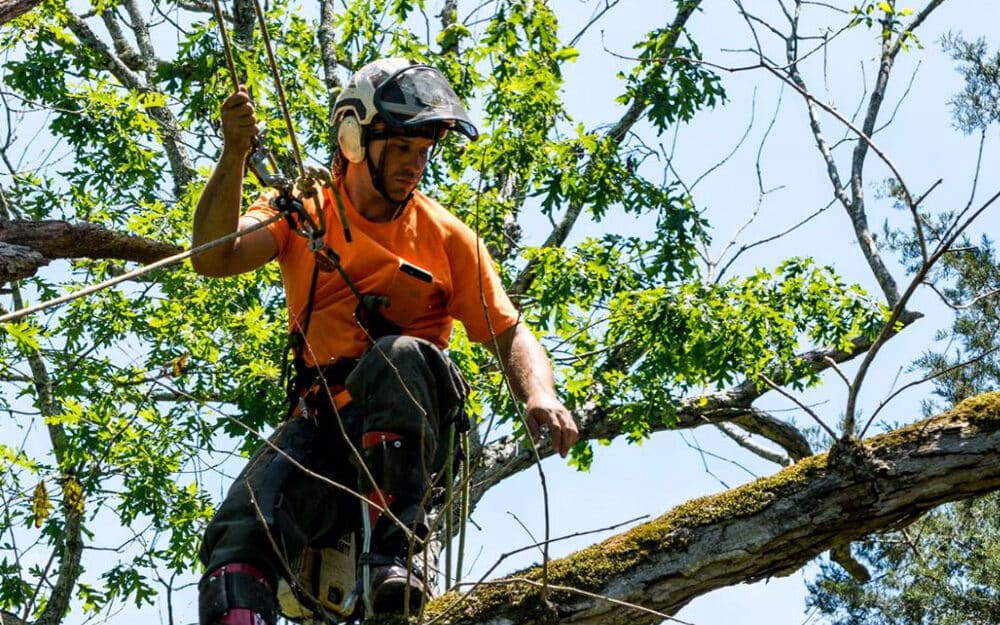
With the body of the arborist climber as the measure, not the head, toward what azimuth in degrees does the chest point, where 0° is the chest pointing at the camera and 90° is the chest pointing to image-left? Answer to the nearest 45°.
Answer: approximately 0°

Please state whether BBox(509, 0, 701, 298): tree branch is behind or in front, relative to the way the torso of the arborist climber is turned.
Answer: behind

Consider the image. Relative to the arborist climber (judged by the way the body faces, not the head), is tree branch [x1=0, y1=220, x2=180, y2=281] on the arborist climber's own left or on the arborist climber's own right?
on the arborist climber's own right

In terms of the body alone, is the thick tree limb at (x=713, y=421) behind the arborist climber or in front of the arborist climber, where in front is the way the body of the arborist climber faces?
behind
